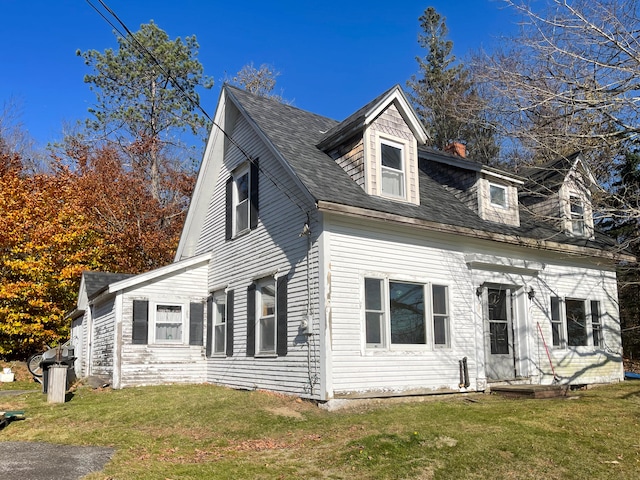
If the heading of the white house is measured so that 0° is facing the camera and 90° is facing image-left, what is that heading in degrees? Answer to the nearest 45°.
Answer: approximately 315°
